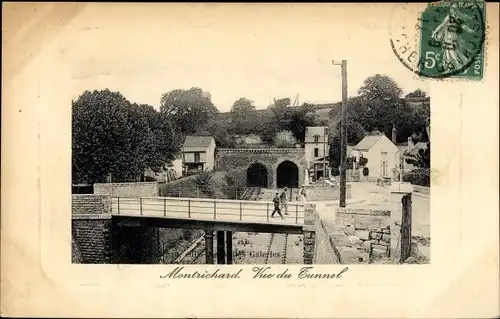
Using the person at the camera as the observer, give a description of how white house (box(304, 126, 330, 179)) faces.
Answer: facing the viewer

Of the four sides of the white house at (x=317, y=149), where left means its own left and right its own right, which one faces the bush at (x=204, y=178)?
right
